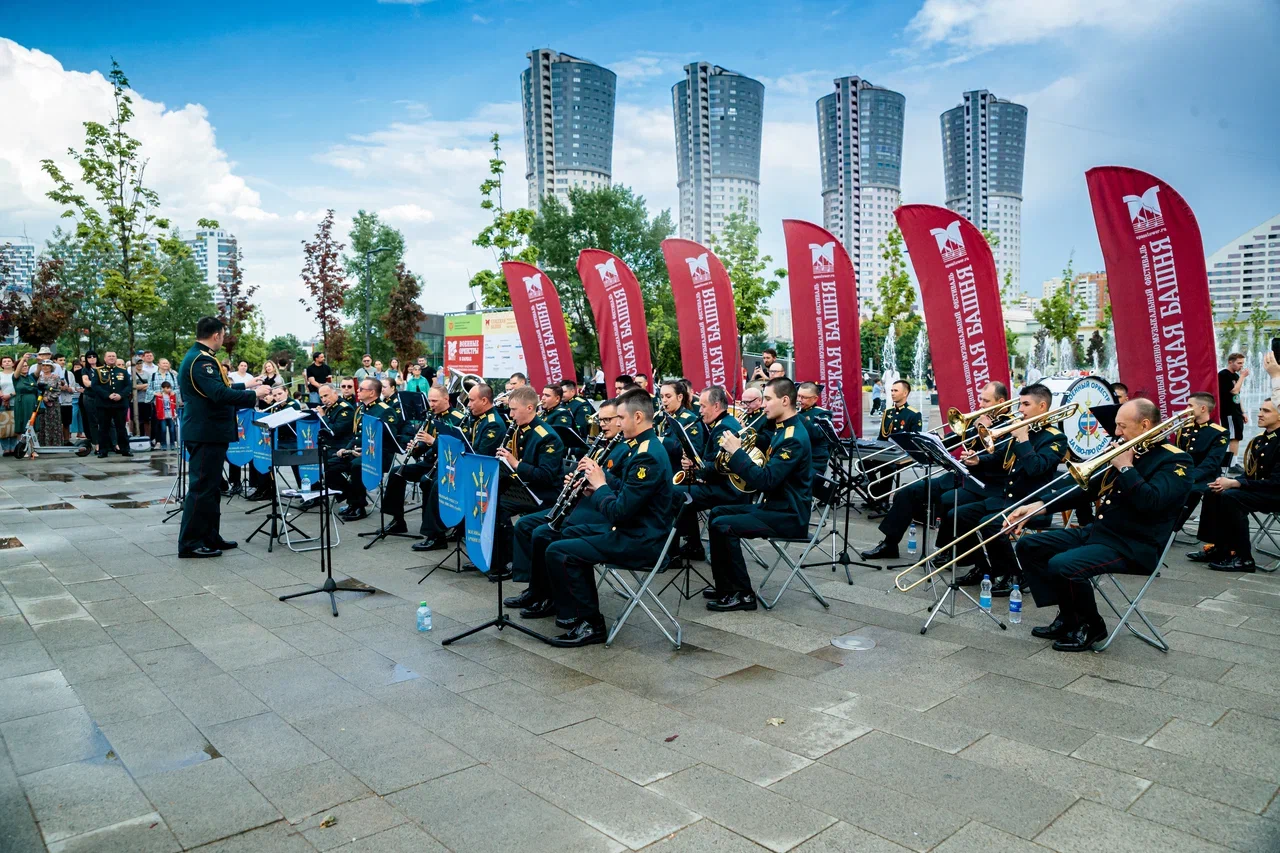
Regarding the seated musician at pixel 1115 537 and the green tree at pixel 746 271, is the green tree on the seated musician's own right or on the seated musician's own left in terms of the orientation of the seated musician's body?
on the seated musician's own right

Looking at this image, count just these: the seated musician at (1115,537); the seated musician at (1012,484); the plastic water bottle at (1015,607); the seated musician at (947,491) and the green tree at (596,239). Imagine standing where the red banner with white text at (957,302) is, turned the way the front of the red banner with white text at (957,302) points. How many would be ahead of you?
4

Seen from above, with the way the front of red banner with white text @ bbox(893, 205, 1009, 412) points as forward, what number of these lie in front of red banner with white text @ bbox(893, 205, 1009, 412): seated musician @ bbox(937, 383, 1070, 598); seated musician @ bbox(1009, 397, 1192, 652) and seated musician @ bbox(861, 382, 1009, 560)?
3

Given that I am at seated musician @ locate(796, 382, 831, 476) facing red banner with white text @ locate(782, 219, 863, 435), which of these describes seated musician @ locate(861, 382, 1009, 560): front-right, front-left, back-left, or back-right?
back-right

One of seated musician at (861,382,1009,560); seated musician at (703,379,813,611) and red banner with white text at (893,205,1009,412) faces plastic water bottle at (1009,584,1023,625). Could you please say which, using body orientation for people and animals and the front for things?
the red banner with white text

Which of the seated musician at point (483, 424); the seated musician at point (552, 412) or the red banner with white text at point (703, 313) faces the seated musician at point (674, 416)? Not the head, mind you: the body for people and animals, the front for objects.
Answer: the red banner with white text

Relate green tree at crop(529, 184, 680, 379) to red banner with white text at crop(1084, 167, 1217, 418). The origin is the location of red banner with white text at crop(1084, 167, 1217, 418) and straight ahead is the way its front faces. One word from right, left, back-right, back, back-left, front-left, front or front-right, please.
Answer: back-right

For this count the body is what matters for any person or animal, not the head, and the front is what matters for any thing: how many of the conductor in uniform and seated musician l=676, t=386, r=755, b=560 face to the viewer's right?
1

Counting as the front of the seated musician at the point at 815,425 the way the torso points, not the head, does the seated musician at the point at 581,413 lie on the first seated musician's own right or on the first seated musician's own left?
on the first seated musician's own right

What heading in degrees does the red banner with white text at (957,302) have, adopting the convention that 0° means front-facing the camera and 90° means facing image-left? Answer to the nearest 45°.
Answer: approximately 0°

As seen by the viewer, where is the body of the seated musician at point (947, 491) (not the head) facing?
to the viewer's left

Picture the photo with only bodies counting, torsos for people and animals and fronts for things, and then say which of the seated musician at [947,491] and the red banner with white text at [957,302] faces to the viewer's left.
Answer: the seated musician

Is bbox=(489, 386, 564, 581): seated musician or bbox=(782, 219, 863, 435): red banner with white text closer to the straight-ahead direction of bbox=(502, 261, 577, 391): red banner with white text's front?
the seated musician

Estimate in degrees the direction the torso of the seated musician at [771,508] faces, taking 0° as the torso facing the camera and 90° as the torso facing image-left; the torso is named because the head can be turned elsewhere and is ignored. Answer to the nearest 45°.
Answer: approximately 90°

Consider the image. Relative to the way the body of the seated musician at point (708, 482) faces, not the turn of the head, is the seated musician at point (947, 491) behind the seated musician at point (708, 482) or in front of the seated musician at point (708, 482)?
behind

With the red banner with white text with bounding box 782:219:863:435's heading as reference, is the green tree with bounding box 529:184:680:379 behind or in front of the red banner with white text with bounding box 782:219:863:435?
behind

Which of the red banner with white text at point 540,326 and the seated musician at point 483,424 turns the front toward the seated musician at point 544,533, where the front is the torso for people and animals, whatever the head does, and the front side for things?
the red banner with white text
